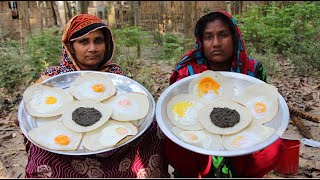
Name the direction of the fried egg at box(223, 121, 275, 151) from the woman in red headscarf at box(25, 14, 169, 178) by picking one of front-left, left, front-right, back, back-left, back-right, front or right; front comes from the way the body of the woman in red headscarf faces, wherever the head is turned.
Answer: front-left

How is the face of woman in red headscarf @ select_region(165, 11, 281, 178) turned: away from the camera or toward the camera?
toward the camera

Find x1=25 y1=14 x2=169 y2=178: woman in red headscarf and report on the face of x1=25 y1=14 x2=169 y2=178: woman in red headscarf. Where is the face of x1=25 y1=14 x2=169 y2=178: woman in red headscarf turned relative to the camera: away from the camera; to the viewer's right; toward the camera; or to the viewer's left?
toward the camera

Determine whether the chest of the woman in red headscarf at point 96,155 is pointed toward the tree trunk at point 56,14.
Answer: no

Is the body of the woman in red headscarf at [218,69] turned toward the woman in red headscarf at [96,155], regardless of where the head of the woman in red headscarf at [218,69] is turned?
no

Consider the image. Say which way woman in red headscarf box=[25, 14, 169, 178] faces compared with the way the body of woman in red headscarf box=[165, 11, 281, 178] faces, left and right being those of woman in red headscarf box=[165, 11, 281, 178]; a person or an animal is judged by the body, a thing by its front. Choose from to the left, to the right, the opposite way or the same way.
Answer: the same way

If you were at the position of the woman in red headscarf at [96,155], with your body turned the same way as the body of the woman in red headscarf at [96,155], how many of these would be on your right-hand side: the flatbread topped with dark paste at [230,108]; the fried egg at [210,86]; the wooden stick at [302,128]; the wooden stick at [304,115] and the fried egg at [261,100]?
0

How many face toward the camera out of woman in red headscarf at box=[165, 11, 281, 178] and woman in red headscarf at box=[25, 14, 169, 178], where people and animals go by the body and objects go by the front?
2

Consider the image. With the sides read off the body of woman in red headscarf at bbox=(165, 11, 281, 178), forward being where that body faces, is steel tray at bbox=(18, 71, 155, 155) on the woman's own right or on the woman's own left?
on the woman's own right

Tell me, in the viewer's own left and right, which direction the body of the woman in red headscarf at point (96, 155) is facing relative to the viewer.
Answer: facing the viewer

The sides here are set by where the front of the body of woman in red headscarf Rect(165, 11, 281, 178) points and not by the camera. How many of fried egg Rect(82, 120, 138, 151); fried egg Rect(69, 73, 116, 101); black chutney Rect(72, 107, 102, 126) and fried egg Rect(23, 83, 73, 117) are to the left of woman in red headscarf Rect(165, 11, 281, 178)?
0

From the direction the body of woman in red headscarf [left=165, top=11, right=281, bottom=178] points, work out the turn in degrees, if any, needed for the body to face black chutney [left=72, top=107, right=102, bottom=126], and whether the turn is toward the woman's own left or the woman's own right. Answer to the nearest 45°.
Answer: approximately 45° to the woman's own right

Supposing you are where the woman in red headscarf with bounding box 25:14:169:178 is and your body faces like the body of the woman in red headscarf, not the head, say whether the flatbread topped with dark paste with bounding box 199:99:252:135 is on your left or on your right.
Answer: on your left

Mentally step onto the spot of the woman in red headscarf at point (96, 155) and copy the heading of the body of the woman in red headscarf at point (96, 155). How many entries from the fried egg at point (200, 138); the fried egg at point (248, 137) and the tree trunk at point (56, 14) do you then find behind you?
1

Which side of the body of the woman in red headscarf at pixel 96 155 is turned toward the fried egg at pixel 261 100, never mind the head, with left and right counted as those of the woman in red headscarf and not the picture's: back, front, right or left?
left

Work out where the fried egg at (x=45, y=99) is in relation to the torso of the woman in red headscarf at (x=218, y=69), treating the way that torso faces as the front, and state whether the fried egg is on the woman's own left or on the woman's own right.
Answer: on the woman's own right

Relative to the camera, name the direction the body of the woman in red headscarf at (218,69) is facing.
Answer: toward the camera
